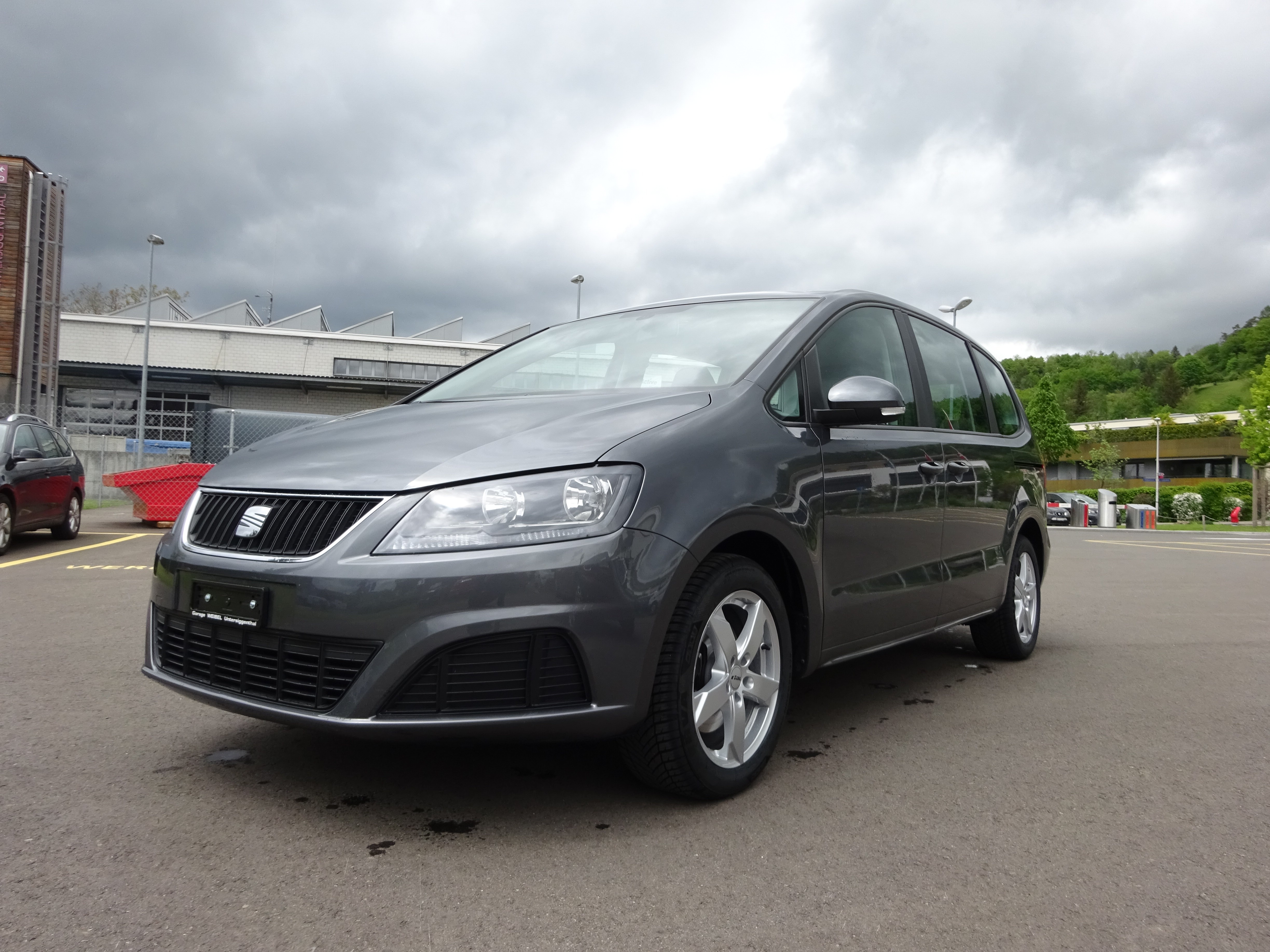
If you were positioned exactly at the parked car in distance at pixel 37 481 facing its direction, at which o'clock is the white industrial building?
The white industrial building is roughly at 5 o'clock from the parked car in distance.

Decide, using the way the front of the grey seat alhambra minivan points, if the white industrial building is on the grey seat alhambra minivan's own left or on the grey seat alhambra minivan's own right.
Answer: on the grey seat alhambra minivan's own right

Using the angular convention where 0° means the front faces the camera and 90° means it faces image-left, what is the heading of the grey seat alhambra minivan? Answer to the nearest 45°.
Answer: approximately 45°

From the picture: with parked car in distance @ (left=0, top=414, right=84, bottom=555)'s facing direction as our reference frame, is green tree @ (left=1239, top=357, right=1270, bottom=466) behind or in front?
behind

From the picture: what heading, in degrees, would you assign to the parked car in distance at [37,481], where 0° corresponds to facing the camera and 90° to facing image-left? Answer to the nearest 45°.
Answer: approximately 45°

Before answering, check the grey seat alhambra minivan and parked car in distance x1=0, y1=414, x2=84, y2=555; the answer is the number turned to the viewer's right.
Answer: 0

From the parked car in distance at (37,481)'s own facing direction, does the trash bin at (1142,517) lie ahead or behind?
behind

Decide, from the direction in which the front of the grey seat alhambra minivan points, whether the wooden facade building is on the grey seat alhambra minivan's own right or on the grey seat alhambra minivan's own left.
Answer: on the grey seat alhambra minivan's own right

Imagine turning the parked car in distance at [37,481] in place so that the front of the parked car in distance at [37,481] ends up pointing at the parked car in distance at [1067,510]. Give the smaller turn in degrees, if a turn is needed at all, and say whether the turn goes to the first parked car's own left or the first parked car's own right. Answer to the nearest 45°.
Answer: approximately 180°
